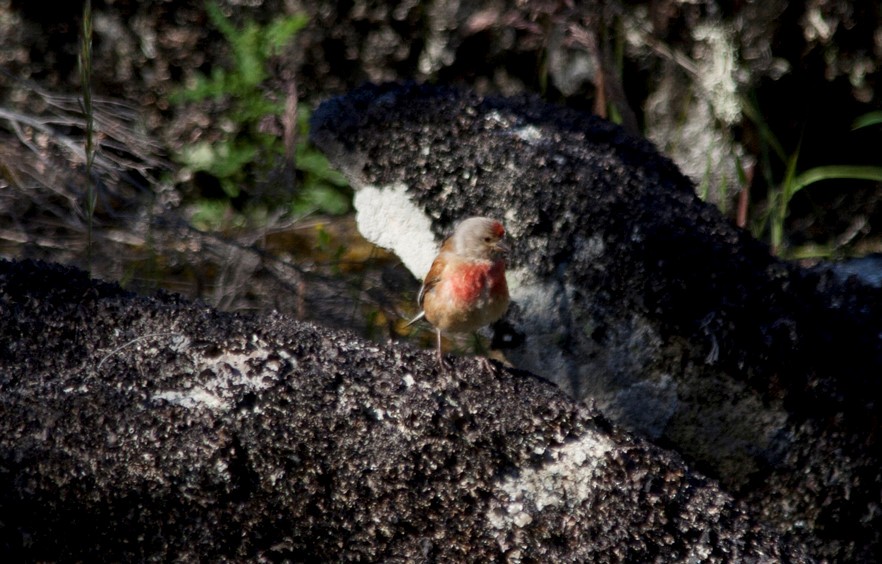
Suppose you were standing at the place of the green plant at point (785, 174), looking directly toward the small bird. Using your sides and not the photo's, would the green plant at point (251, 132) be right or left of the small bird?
right

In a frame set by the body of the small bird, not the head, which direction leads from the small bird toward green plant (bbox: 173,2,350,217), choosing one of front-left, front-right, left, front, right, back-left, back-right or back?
back

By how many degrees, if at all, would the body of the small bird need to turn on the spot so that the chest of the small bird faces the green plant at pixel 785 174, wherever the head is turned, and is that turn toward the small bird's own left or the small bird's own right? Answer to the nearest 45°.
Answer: approximately 90° to the small bird's own left

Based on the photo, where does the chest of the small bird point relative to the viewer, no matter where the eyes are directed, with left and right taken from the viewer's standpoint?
facing the viewer and to the right of the viewer
